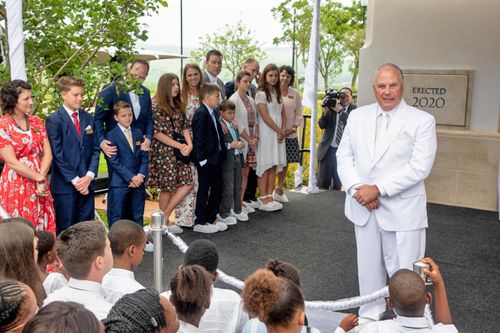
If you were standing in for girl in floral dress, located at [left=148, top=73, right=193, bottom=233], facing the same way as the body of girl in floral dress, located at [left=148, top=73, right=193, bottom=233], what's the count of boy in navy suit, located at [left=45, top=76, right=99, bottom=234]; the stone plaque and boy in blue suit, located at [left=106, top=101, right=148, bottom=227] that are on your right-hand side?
2

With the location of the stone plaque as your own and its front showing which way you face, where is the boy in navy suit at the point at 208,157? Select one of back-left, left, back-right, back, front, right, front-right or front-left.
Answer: front-right

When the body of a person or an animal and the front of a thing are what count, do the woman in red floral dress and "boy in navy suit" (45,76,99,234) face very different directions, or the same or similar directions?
same or similar directions

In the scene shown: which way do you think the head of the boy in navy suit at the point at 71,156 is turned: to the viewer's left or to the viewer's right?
to the viewer's right

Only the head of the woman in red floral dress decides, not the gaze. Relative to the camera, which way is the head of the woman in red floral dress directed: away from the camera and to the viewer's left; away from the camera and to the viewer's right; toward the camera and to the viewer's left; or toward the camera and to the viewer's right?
toward the camera and to the viewer's right

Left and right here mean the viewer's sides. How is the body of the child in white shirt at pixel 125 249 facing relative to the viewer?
facing away from the viewer and to the right of the viewer

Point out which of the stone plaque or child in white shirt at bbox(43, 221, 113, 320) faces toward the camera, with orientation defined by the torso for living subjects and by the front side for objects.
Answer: the stone plaque

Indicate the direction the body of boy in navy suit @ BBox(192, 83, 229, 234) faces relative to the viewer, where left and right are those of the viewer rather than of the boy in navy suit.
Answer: facing the viewer and to the right of the viewer

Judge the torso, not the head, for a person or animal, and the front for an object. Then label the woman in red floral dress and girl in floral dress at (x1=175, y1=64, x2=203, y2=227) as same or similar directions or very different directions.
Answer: same or similar directions

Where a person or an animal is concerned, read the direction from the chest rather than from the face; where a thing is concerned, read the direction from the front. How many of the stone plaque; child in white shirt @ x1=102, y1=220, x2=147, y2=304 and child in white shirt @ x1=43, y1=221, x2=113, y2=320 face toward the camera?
1

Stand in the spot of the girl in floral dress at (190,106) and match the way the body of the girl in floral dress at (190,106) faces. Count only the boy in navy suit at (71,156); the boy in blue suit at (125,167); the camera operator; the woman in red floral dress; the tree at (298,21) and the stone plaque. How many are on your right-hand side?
3

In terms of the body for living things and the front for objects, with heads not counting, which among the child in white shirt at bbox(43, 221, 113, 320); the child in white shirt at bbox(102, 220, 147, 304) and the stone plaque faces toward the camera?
the stone plaque

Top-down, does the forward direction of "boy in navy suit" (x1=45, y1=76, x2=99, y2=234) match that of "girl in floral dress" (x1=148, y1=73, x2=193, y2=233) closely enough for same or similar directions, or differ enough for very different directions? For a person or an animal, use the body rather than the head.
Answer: same or similar directions

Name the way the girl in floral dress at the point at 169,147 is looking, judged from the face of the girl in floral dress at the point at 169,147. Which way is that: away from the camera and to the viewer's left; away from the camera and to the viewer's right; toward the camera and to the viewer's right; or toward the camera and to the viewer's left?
toward the camera and to the viewer's right

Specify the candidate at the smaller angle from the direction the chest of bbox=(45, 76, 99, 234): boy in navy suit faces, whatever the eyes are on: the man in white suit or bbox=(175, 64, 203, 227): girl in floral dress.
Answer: the man in white suit

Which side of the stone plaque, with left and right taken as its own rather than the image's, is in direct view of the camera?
front

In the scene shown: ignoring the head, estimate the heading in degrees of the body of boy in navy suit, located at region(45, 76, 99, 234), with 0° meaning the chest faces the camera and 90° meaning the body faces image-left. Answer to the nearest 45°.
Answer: approximately 315°

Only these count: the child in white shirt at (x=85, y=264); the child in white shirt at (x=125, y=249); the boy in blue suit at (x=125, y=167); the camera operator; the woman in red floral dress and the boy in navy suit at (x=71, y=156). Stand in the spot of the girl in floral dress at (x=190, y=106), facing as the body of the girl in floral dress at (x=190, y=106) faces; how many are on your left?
1

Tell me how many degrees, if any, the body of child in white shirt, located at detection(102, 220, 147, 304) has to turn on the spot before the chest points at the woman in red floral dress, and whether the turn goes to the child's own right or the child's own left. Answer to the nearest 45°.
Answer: approximately 90° to the child's own left
